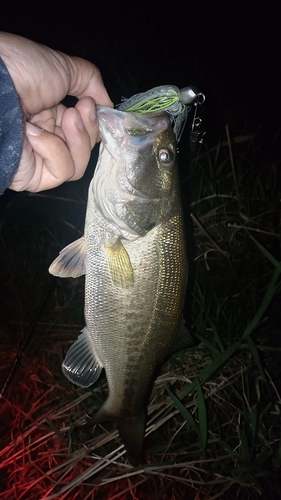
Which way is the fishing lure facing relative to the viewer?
to the viewer's right
